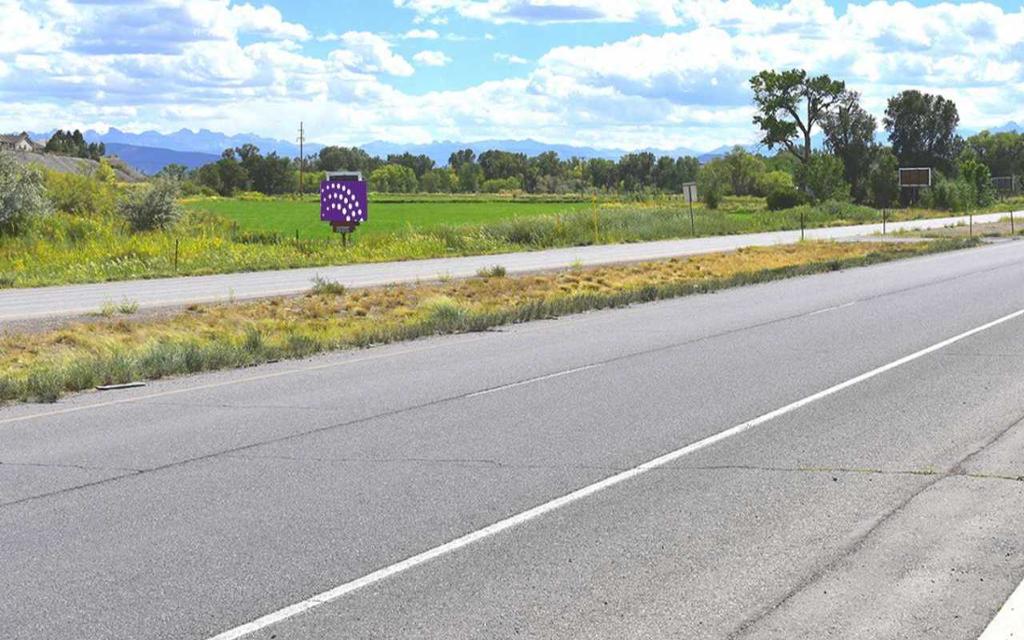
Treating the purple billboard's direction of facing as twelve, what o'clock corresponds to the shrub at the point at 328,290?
The shrub is roughly at 12 o'clock from the purple billboard.

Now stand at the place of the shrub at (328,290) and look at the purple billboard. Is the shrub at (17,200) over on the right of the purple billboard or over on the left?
left

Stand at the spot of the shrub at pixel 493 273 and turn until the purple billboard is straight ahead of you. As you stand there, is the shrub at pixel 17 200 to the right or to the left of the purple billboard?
left

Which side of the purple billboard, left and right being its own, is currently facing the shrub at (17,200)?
right

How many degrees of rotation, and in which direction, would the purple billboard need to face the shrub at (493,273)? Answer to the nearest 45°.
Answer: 0° — it already faces it

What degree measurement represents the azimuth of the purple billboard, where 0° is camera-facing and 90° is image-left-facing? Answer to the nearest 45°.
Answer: approximately 0°

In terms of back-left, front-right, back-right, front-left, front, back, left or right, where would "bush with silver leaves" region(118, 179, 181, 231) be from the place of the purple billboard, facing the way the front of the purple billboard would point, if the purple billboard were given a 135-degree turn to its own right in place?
front-left
